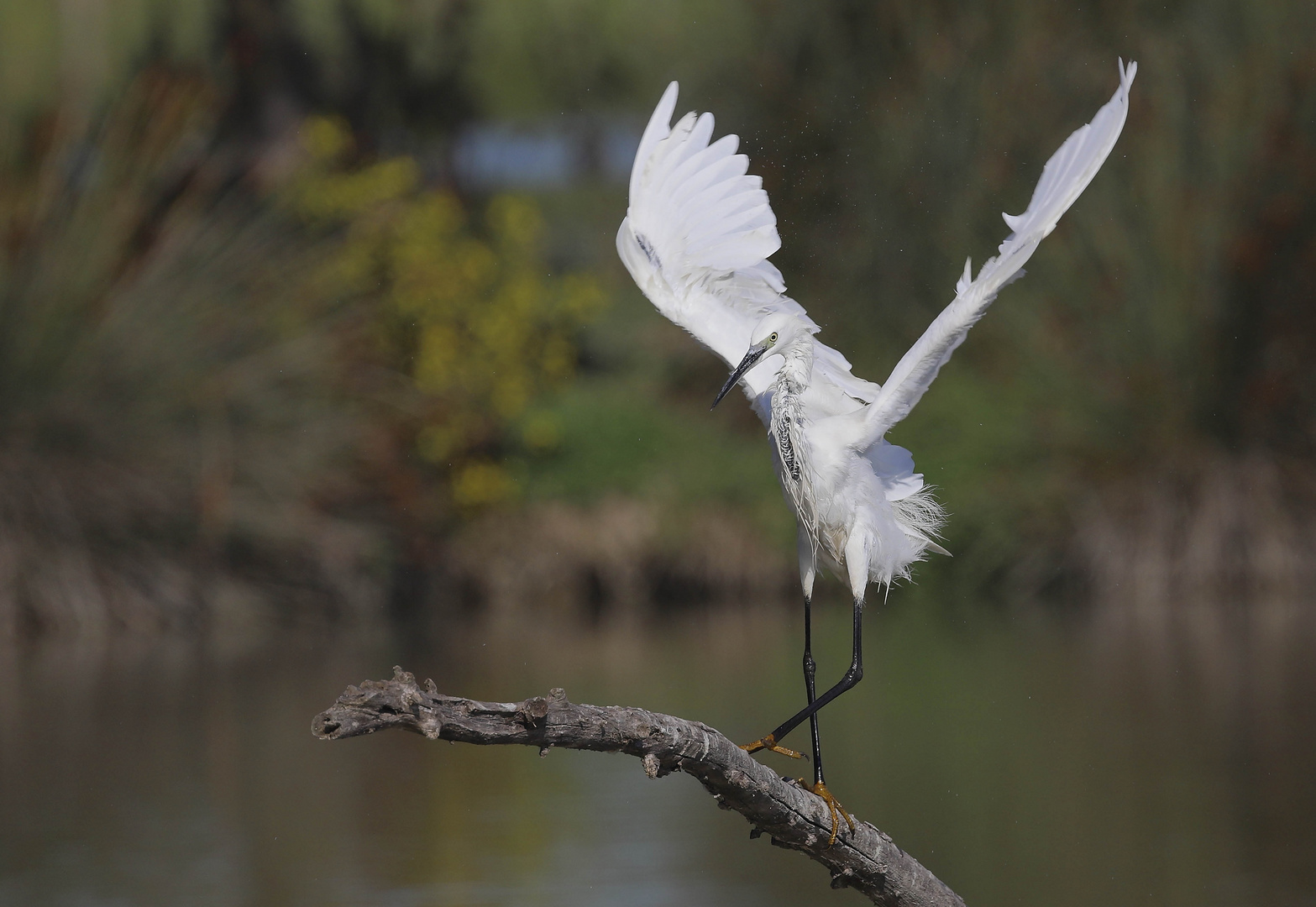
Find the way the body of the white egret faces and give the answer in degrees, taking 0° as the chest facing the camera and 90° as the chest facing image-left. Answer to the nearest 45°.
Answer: approximately 45°
